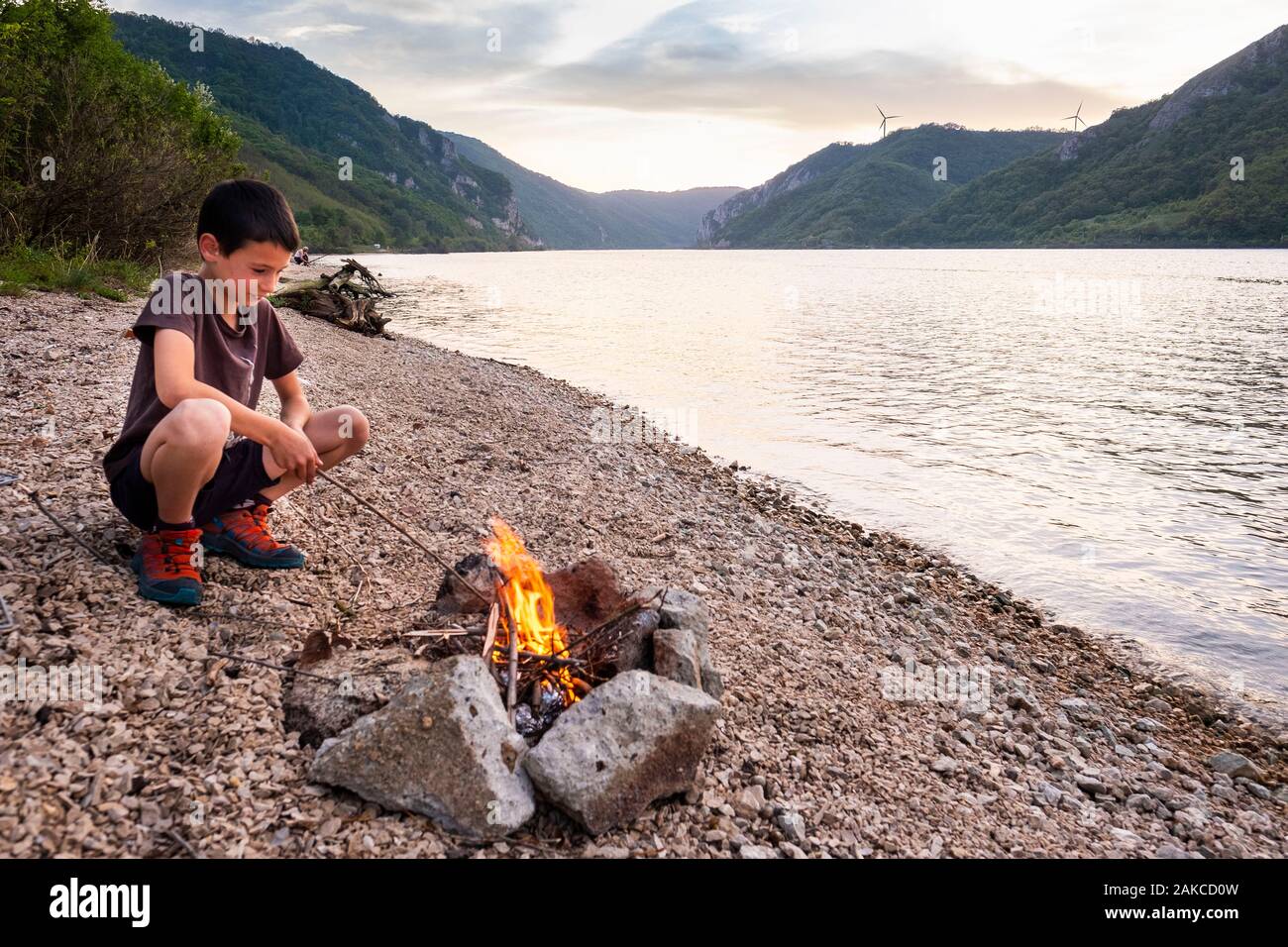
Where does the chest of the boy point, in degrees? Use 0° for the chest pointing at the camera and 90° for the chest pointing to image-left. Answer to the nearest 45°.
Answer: approximately 315°

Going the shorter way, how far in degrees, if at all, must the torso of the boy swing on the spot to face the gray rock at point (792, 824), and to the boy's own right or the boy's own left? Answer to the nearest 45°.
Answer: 0° — they already face it

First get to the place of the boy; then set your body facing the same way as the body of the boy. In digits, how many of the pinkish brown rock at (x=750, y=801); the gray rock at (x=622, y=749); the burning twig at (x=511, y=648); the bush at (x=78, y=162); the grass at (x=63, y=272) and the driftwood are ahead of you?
3

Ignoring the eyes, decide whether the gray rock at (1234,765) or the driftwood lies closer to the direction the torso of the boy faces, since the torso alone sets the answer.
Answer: the gray rock

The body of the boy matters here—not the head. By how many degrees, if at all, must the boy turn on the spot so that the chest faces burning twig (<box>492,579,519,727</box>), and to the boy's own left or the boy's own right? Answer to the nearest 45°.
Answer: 0° — they already face it
